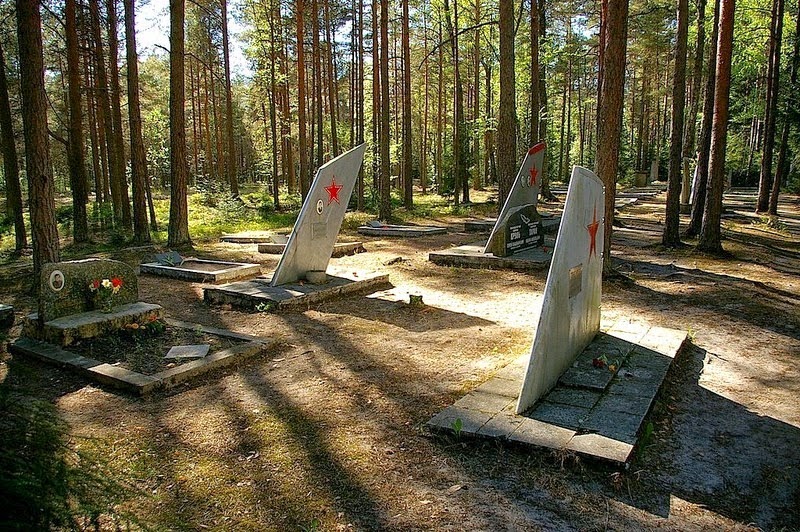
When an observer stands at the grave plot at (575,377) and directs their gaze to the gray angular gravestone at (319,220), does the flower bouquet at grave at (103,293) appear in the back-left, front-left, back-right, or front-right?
front-left

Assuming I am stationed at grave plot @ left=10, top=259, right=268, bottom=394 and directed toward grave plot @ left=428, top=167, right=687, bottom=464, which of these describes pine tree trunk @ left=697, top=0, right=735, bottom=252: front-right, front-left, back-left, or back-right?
front-left

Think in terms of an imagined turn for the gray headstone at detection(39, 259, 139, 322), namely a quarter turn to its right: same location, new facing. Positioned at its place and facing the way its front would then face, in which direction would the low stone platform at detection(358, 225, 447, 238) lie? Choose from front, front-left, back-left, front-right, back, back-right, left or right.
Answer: back

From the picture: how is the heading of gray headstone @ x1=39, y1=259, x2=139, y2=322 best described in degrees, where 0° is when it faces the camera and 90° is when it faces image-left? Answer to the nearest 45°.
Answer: approximately 315°

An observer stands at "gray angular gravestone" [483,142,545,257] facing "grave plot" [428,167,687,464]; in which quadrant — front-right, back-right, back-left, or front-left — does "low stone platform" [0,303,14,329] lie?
front-right

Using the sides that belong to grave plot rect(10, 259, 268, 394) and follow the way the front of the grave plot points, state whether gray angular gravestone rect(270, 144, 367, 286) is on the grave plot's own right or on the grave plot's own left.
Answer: on the grave plot's own left

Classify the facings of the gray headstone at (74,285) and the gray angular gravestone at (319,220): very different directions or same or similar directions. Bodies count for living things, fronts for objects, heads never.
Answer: same or similar directions

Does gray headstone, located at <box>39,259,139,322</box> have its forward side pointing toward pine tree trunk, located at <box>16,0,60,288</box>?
no

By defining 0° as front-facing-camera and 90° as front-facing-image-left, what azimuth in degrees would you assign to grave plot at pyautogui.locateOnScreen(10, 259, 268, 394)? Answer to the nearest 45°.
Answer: approximately 315°

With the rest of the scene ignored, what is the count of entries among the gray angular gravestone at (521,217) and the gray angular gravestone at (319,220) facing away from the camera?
0

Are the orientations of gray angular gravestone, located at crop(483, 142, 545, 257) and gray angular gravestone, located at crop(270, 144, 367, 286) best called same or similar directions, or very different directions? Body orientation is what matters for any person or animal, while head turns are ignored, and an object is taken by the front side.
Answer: same or similar directions

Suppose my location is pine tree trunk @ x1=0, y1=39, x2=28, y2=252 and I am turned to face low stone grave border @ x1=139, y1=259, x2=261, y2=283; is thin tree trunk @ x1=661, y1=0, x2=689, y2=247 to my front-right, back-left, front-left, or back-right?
front-left
